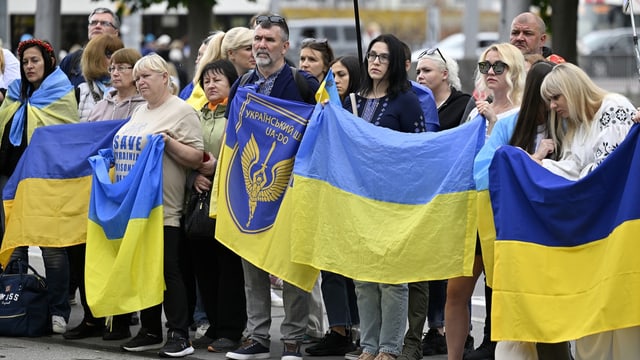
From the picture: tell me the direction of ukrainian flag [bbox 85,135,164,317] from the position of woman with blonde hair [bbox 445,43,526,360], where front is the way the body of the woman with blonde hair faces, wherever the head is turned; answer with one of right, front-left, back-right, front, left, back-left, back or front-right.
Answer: front-right

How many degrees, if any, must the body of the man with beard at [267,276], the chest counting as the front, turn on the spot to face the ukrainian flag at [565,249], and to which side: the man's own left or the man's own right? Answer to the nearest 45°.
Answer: approximately 90° to the man's own left

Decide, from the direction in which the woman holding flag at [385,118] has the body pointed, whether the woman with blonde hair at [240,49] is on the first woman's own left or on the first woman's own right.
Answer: on the first woman's own right

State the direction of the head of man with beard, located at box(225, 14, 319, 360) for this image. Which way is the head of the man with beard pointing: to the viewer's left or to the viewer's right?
to the viewer's left

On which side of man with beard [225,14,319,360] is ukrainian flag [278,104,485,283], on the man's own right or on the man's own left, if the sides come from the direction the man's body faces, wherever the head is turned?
on the man's own left

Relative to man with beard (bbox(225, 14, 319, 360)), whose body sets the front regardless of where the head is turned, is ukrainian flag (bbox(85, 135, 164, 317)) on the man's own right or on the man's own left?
on the man's own right

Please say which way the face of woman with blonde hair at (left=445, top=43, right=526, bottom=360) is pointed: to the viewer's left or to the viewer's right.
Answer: to the viewer's left

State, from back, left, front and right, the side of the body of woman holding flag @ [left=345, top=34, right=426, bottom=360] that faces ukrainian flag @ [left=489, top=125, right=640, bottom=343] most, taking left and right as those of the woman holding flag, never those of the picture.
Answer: left

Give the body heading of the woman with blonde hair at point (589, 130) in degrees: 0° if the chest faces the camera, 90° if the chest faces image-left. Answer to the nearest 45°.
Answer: approximately 45°

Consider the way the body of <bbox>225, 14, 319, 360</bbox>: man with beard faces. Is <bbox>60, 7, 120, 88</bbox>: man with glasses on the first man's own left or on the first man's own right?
on the first man's own right
